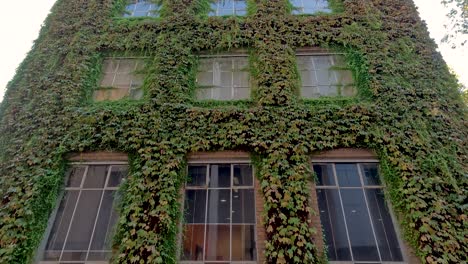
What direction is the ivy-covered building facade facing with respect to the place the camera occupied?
facing the viewer
